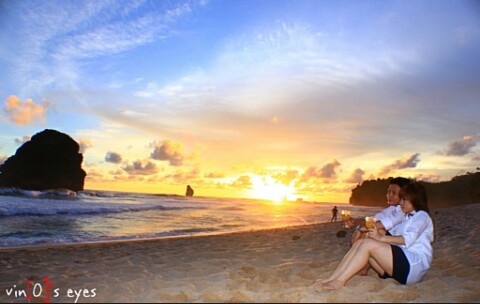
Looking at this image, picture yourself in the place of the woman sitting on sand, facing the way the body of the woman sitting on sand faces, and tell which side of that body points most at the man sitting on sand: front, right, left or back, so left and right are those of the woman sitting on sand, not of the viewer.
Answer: right

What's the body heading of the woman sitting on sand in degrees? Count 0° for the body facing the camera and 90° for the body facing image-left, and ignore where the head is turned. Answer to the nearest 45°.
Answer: approximately 90°
